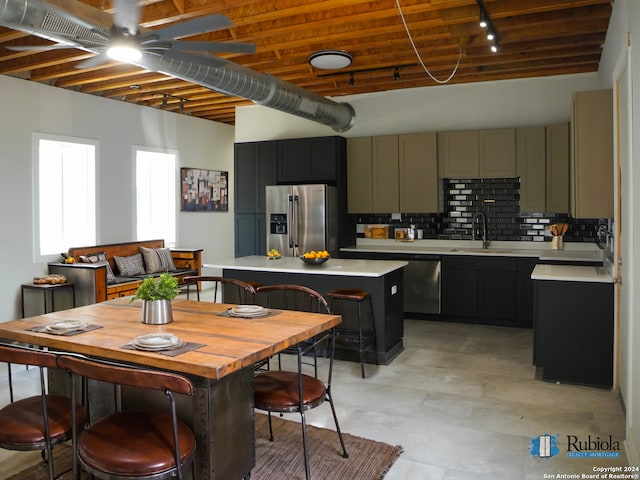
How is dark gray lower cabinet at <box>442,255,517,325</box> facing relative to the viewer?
toward the camera

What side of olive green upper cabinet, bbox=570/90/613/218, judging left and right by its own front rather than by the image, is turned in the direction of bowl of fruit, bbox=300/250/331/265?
front

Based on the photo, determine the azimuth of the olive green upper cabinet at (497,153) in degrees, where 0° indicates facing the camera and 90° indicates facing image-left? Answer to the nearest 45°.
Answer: approximately 0°

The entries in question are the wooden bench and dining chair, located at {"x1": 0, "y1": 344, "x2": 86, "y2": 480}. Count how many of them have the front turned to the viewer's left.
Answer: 0

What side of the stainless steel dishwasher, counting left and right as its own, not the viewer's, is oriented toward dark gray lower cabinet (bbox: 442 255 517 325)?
left

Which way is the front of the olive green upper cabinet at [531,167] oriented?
toward the camera

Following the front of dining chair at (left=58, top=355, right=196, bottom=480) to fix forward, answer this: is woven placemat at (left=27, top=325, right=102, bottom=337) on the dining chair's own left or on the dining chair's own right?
on the dining chair's own left

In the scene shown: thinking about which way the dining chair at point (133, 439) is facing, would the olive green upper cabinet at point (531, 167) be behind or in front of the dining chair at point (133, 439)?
in front

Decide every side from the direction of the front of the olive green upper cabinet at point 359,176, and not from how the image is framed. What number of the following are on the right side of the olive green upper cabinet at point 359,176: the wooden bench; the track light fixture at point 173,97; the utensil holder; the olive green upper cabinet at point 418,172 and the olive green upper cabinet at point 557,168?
2

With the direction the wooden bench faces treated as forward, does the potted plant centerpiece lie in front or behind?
in front

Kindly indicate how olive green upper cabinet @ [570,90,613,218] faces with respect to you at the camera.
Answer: facing to the left of the viewer

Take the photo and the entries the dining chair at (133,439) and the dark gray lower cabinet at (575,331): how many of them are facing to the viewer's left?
1

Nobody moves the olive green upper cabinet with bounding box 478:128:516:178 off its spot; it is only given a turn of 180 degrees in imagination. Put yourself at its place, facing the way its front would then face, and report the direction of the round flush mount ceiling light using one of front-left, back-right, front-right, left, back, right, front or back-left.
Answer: back-left

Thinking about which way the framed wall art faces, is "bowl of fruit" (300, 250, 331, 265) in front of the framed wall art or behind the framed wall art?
in front

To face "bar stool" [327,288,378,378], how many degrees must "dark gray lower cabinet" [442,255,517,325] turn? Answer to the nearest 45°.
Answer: approximately 45° to its right

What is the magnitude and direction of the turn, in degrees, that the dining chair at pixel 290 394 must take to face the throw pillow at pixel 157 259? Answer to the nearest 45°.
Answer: approximately 45° to its right

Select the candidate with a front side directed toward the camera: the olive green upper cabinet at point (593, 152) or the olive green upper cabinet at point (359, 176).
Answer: the olive green upper cabinet at point (359, 176)
